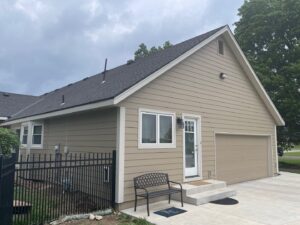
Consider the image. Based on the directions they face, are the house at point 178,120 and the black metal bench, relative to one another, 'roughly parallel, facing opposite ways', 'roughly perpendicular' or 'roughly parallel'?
roughly parallel

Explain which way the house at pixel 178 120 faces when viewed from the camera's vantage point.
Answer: facing the viewer and to the right of the viewer

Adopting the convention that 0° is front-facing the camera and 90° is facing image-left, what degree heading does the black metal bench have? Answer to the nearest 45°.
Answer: approximately 315°

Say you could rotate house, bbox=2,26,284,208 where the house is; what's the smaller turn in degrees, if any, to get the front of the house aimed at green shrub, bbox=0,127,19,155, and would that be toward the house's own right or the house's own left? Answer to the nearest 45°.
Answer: approximately 135° to the house's own right

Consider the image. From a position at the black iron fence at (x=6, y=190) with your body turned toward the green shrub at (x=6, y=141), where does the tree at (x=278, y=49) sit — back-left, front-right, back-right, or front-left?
front-right

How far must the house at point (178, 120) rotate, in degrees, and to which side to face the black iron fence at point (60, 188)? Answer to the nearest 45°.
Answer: approximately 90° to its right

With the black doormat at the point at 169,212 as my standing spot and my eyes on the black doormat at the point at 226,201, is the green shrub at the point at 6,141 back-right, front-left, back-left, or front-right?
back-left

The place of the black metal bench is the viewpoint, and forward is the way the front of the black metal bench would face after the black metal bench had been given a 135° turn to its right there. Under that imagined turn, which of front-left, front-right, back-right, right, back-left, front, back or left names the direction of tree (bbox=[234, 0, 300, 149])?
back-right

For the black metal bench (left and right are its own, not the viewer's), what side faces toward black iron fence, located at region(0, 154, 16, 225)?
right

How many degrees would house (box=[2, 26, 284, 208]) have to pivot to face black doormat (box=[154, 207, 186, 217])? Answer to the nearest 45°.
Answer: approximately 45° to its right

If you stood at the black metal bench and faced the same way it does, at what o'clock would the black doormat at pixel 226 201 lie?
The black doormat is roughly at 10 o'clock from the black metal bench.

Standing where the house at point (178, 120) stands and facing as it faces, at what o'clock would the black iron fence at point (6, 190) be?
The black iron fence is roughly at 3 o'clock from the house.

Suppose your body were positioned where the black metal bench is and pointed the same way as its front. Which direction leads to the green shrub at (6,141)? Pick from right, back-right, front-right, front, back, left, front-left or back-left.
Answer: back-right
